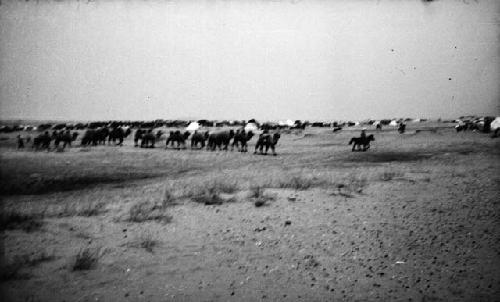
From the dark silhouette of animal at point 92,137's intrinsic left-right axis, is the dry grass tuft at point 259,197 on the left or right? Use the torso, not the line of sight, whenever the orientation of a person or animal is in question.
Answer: on its right

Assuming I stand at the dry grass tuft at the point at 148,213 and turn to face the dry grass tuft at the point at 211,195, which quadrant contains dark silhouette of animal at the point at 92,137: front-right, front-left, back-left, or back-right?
front-left

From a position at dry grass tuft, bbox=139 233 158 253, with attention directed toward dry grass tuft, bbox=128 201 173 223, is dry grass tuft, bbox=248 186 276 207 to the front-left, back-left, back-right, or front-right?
front-right

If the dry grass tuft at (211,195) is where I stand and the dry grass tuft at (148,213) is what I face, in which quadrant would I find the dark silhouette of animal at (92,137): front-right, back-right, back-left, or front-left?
back-right

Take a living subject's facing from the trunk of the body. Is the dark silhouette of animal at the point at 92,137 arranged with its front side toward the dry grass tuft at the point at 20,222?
no

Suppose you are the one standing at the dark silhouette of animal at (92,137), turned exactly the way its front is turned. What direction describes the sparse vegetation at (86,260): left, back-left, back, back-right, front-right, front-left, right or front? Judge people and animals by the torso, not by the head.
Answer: right

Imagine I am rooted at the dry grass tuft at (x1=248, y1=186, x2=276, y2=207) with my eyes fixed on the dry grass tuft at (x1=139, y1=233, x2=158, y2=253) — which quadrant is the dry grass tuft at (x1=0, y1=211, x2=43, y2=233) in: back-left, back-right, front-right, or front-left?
front-right

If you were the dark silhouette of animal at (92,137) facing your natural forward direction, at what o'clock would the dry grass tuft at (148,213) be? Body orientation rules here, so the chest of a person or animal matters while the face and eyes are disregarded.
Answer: The dry grass tuft is roughly at 3 o'clock from the dark silhouette of animal.

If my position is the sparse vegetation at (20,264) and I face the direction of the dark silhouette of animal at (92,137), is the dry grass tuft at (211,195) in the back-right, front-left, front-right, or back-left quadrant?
front-right

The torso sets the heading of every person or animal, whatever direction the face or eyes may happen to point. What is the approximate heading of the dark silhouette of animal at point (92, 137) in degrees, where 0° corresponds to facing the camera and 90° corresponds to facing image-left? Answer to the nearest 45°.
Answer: approximately 270°

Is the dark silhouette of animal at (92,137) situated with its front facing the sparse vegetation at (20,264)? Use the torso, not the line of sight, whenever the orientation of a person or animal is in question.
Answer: no

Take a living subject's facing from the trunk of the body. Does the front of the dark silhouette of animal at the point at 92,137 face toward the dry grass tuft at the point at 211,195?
no

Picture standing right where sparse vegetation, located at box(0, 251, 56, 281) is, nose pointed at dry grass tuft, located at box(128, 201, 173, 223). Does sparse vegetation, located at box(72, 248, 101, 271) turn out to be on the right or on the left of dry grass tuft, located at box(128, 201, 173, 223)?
right

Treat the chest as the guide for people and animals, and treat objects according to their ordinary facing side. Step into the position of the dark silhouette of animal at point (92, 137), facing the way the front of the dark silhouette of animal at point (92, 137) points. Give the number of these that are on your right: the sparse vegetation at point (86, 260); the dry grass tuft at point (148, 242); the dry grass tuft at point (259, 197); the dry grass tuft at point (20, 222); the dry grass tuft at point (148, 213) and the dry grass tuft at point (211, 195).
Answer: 6
